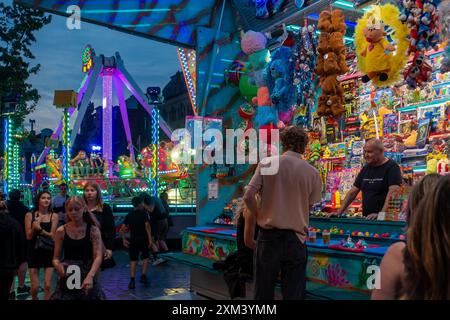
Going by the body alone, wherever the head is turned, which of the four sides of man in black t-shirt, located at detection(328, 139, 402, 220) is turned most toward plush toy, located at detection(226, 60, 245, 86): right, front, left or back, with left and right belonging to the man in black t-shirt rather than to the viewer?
right

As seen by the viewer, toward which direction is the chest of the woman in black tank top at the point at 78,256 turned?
toward the camera

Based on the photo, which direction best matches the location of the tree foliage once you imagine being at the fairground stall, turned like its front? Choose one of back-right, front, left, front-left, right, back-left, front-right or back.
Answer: right

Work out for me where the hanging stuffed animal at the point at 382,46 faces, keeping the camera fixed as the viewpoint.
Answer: facing the viewer and to the left of the viewer

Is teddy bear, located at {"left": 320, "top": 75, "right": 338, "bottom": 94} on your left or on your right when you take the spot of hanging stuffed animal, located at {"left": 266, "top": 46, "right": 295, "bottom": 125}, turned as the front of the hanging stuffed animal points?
on your left

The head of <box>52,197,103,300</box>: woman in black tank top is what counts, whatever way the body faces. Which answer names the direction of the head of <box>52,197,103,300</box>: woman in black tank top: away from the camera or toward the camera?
toward the camera

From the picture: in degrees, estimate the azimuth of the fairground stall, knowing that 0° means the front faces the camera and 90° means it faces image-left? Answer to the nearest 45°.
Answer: approximately 45°

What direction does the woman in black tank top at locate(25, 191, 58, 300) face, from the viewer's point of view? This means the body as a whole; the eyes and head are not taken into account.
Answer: toward the camera

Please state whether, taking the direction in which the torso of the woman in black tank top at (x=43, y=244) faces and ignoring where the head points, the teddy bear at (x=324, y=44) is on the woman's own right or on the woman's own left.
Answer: on the woman's own left

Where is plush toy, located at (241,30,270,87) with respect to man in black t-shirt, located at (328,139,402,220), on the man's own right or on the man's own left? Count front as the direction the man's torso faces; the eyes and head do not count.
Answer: on the man's own right

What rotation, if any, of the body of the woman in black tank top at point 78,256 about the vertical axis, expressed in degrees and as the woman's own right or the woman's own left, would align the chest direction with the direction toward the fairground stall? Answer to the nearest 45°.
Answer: approximately 135° to the woman's own left

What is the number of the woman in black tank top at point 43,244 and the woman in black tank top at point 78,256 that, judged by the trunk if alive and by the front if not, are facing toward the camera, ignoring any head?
2

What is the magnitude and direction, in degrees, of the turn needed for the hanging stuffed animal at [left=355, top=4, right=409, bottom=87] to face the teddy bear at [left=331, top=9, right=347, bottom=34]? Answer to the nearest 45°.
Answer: approximately 90° to its right
